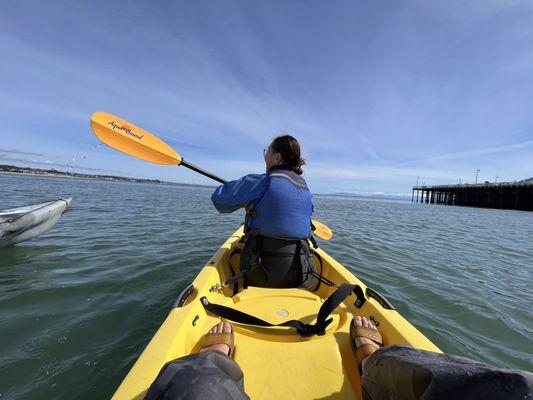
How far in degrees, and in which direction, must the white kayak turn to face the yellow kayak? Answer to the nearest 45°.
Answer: approximately 90° to its right

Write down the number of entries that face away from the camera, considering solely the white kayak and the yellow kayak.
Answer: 1

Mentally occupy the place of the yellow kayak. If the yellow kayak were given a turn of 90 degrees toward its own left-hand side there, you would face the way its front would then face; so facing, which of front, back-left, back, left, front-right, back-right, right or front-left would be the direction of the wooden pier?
back-right

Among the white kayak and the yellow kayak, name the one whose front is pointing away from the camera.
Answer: the yellow kayak

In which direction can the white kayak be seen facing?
to the viewer's right

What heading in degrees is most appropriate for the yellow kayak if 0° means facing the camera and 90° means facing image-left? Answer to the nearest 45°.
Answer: approximately 180°
